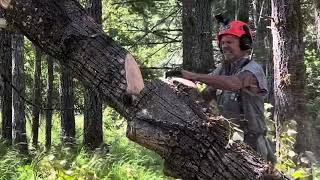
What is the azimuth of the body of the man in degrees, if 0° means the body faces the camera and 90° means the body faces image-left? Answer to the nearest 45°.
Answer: approximately 45°

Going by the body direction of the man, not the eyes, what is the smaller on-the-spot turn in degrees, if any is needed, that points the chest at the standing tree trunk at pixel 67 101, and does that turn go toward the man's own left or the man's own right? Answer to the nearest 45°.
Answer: approximately 90° to the man's own right

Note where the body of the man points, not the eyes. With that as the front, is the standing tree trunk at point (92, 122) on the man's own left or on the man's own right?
on the man's own right

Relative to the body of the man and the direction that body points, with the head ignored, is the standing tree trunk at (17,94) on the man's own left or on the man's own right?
on the man's own right

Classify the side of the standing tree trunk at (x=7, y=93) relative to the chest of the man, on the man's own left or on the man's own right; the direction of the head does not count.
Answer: on the man's own right

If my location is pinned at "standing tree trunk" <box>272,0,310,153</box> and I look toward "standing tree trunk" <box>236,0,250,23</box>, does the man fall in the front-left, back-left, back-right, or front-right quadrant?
back-left

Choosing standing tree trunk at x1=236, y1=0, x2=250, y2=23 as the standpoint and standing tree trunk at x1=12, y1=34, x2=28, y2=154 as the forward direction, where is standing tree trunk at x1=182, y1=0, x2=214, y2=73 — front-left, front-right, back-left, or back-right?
front-left

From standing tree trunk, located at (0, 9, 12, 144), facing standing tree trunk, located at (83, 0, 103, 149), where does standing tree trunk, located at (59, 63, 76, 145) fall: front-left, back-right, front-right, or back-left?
front-left

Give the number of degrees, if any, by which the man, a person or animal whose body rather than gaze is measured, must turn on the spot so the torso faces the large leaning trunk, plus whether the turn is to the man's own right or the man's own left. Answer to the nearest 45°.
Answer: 0° — they already face it

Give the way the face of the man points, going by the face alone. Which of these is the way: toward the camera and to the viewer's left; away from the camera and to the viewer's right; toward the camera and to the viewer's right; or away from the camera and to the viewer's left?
toward the camera and to the viewer's left

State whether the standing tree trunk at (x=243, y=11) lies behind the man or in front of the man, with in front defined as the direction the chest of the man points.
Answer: behind

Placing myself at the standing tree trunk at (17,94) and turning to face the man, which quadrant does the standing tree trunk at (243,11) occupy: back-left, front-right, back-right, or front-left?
front-left
